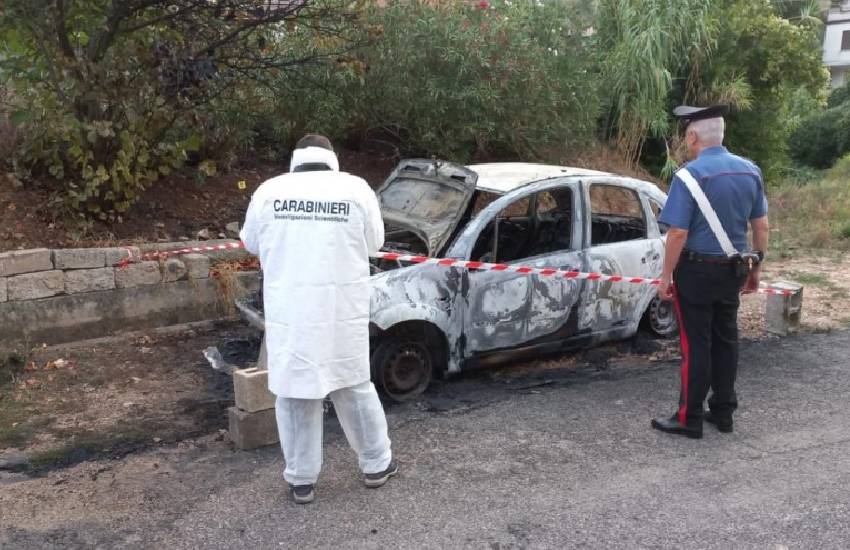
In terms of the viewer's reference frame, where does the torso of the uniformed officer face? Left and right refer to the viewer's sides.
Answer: facing away from the viewer and to the left of the viewer

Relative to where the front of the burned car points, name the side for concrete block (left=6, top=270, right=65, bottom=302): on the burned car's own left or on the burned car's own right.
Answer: on the burned car's own right

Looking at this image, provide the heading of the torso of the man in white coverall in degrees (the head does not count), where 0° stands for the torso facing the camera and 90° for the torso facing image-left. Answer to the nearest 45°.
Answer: approximately 180°

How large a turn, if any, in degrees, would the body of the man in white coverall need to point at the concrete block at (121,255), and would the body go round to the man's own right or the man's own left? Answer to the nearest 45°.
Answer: approximately 45° to the man's own left

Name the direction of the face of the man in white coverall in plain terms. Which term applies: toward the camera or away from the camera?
away from the camera

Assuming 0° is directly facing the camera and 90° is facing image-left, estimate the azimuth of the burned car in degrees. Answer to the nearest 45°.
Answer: approximately 45°

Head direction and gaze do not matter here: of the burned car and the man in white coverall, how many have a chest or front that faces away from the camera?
1

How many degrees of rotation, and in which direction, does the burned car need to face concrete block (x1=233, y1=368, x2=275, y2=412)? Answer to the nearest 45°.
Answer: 0° — it already faces it

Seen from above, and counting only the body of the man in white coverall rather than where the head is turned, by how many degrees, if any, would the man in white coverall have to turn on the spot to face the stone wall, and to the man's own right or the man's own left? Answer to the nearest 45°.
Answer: approximately 45° to the man's own left

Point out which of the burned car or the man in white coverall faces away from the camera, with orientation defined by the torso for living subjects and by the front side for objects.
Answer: the man in white coverall

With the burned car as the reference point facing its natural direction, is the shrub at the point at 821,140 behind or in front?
behind
